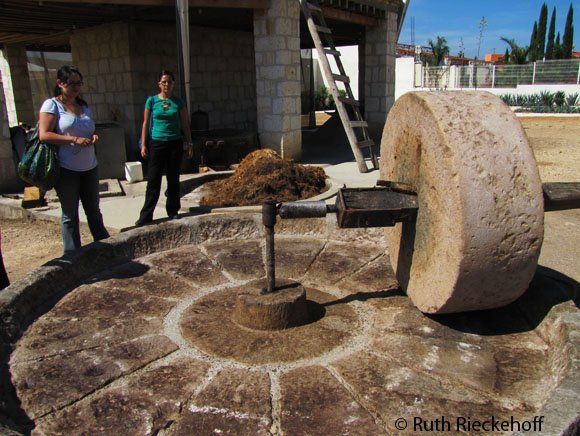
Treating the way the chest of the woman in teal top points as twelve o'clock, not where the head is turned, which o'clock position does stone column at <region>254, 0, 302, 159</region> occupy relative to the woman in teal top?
The stone column is roughly at 7 o'clock from the woman in teal top.

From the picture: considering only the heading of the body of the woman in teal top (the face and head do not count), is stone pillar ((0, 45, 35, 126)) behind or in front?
behind

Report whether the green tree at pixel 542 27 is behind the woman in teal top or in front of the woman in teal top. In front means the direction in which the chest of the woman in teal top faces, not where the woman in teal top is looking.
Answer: behind

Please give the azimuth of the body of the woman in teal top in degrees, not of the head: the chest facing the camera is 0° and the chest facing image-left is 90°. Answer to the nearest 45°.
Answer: approximately 0°

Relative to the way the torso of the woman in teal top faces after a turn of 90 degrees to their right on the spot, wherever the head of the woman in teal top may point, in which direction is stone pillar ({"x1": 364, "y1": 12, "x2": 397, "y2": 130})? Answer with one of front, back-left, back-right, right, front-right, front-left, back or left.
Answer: back-right

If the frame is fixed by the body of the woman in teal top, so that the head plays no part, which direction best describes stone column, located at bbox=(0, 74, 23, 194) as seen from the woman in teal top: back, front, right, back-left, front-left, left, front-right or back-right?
back-right

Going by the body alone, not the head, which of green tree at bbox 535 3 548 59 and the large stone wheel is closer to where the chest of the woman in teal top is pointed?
the large stone wheel

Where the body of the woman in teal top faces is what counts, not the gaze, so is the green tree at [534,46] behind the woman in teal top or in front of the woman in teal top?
behind

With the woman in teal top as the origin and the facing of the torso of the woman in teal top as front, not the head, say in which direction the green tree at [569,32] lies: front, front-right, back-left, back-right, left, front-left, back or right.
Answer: back-left

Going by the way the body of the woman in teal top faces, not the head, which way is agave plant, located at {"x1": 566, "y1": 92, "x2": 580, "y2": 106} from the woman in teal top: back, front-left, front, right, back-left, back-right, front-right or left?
back-left

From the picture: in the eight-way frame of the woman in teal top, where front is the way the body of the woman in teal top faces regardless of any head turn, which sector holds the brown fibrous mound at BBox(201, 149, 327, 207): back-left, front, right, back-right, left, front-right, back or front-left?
back-left
